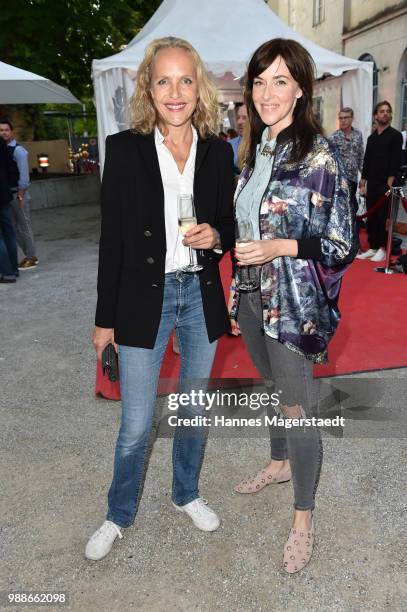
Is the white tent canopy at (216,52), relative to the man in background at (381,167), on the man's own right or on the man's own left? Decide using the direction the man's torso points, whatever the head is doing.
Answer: on the man's own right

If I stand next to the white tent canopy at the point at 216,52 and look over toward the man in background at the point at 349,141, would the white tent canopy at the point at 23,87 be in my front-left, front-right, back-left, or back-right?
back-right

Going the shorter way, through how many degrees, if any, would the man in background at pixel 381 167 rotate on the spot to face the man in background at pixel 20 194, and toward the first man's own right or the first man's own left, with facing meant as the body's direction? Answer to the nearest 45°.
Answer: approximately 45° to the first man's own right

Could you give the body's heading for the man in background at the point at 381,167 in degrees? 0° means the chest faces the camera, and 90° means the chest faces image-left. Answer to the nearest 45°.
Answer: approximately 45°
